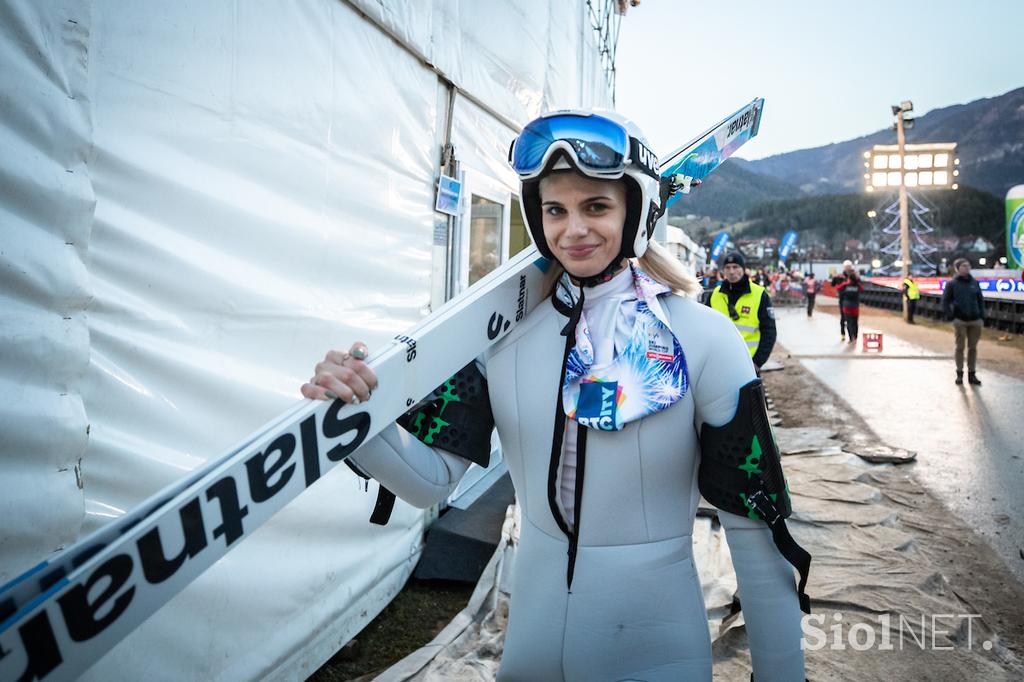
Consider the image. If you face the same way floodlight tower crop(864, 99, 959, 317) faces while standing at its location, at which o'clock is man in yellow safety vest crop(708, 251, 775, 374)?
The man in yellow safety vest is roughly at 12 o'clock from the floodlight tower.

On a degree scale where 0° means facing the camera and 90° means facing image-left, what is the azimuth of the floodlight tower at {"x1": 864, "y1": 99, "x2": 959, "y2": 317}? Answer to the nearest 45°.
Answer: approximately 0°

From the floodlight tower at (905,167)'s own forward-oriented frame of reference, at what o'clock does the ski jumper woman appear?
The ski jumper woman is roughly at 12 o'clock from the floodlight tower.

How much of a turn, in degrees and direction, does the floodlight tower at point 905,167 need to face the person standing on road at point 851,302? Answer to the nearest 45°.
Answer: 0° — it already faces them

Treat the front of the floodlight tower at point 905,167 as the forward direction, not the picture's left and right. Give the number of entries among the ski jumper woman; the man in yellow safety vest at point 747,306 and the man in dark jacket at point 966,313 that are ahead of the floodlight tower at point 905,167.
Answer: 3
